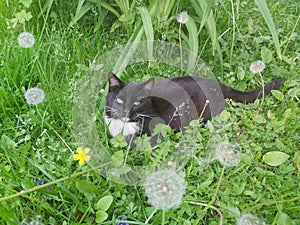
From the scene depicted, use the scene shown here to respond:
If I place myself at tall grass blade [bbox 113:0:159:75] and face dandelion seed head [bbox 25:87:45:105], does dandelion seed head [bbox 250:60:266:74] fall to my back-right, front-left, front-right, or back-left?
back-left

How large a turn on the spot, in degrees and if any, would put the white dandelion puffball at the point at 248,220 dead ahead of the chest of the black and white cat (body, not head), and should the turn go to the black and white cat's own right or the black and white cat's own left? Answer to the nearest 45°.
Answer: approximately 90° to the black and white cat's own left

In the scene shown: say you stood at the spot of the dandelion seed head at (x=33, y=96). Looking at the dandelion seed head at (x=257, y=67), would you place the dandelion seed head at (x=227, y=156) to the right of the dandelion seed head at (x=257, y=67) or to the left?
right

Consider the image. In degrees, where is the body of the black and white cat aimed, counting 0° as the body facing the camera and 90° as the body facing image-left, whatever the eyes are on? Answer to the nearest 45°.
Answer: approximately 45°
